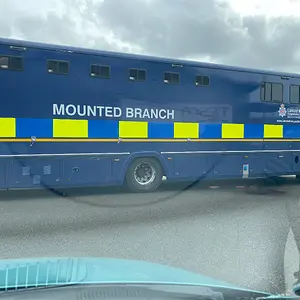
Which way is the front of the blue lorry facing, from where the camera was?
facing away from the viewer and to the right of the viewer
